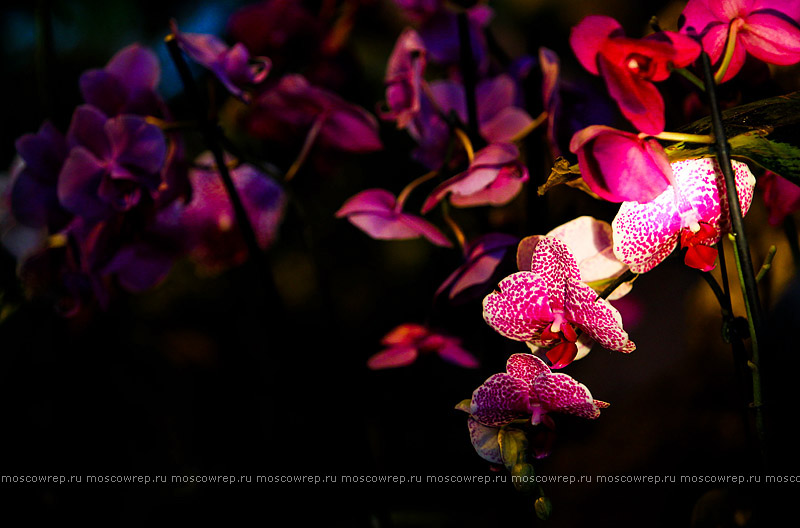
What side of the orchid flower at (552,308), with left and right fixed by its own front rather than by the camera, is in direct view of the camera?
front

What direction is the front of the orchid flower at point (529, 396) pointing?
toward the camera

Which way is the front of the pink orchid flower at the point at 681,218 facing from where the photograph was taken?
facing the viewer and to the right of the viewer
